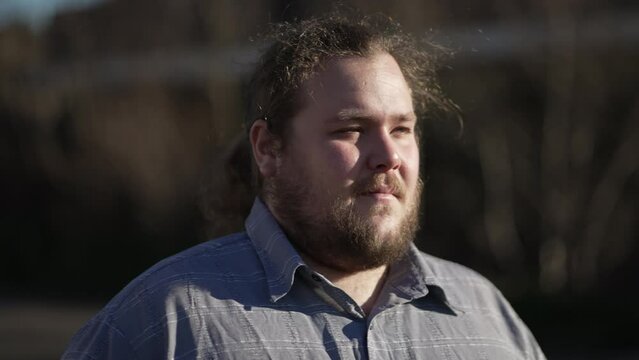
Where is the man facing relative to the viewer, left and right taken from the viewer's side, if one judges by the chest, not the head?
facing the viewer and to the right of the viewer

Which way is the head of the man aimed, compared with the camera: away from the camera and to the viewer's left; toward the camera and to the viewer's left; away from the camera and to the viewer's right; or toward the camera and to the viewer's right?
toward the camera and to the viewer's right
